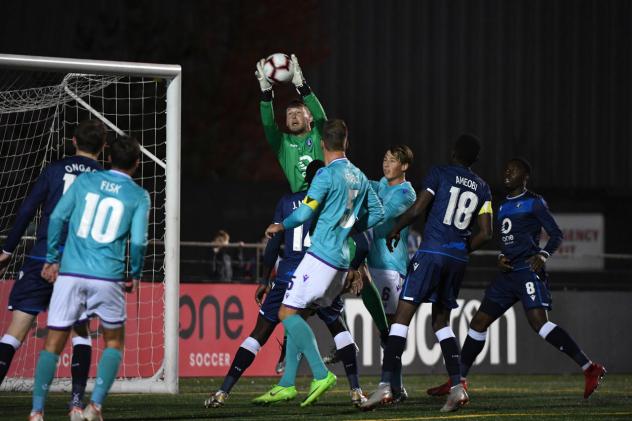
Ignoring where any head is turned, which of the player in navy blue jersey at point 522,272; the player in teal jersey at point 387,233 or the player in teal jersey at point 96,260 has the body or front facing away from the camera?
the player in teal jersey at point 96,260

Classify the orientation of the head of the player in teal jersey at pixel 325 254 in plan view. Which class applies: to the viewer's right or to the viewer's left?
to the viewer's left

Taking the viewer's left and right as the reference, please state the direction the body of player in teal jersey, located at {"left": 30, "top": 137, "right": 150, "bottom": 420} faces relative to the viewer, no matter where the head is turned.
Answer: facing away from the viewer

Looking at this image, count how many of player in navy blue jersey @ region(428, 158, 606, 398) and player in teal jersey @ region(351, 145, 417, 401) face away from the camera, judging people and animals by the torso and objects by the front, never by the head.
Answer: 0

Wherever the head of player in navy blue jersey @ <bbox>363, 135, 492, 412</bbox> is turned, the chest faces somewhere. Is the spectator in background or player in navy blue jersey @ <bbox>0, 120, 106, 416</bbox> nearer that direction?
the spectator in background

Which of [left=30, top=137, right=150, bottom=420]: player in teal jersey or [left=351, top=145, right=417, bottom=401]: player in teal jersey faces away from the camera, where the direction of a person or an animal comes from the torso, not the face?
[left=30, top=137, right=150, bottom=420]: player in teal jersey

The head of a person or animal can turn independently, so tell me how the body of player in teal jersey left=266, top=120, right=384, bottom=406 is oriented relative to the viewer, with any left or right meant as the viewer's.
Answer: facing away from the viewer and to the left of the viewer

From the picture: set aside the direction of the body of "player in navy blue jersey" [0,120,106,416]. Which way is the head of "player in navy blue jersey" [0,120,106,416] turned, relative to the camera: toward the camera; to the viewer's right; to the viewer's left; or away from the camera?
away from the camera

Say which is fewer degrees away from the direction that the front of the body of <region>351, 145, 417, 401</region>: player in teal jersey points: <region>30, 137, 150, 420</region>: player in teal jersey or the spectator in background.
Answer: the player in teal jersey

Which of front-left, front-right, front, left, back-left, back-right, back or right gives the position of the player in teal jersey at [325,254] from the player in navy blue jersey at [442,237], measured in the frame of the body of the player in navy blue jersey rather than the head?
left

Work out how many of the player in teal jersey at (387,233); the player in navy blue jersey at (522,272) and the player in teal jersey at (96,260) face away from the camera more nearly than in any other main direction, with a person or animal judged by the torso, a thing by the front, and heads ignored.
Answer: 1

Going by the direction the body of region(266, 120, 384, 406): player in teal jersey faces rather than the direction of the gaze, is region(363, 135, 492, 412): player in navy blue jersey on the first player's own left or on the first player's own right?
on the first player's own right
